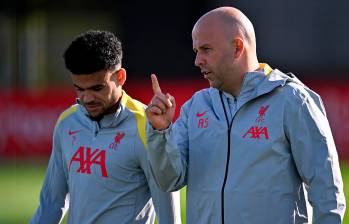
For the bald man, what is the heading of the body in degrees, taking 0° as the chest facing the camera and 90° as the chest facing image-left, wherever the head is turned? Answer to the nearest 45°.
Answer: approximately 45°

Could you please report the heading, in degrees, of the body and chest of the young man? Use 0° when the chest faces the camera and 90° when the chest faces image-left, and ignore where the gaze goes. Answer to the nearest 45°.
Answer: approximately 45°

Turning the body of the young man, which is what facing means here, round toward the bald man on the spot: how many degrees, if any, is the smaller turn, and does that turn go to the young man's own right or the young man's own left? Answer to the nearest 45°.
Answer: approximately 90° to the young man's own left
